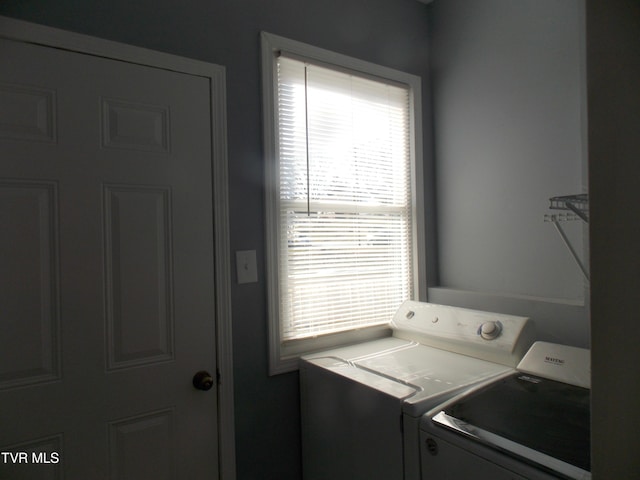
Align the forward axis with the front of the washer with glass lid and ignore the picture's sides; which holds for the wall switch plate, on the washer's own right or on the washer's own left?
on the washer's own right

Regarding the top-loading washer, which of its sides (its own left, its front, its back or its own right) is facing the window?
right

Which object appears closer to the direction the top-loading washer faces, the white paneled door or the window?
the white paneled door

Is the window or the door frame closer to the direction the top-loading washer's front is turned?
the door frame

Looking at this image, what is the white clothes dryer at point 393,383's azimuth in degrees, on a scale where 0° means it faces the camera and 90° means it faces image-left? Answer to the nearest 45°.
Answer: approximately 45°
